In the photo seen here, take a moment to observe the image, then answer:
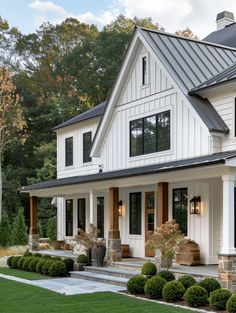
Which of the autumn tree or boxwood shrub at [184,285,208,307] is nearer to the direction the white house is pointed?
the boxwood shrub

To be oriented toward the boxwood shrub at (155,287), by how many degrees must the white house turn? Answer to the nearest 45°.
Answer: approximately 45° to its left

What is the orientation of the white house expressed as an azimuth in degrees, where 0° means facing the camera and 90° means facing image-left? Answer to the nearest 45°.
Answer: approximately 45°

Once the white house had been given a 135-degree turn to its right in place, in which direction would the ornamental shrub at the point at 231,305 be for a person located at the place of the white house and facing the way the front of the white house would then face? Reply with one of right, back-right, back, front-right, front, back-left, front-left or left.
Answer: back

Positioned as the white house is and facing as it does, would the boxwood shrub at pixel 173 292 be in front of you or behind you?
in front

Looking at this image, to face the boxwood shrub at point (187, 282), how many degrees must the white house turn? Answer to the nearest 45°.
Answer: approximately 45° to its left

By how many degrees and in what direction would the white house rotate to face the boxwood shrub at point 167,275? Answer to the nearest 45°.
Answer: approximately 45° to its left
